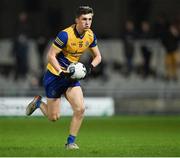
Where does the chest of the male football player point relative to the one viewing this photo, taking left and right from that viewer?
facing the viewer and to the right of the viewer

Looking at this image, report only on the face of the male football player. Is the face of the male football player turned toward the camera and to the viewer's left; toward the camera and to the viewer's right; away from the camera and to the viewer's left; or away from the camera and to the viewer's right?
toward the camera and to the viewer's right
